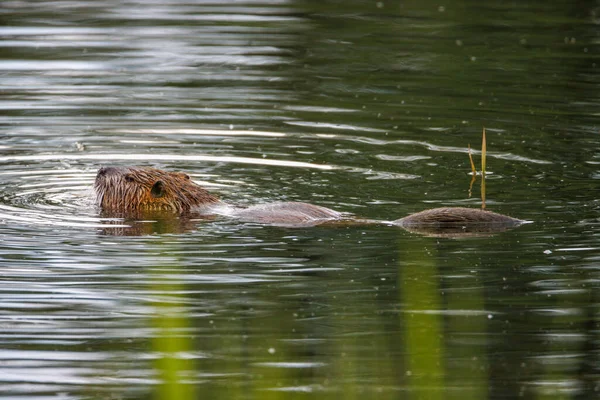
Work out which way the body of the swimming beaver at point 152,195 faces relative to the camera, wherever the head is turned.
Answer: to the viewer's left
